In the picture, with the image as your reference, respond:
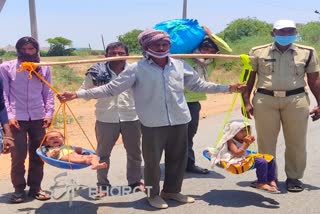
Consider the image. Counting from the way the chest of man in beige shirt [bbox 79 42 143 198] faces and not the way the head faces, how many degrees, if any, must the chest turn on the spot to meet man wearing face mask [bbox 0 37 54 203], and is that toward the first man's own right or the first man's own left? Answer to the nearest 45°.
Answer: approximately 90° to the first man's own right

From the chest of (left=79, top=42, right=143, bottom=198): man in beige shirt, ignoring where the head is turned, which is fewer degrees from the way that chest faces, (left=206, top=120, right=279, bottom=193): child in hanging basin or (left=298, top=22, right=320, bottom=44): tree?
the child in hanging basin

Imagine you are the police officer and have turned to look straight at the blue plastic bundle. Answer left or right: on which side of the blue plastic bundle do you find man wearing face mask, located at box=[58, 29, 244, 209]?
left

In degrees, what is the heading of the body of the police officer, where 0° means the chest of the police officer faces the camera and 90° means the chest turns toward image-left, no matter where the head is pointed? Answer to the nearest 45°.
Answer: approximately 0°

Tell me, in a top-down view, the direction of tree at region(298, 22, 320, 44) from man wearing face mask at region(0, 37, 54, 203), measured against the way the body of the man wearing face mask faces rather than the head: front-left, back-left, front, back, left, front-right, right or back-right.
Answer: back-left
